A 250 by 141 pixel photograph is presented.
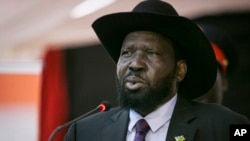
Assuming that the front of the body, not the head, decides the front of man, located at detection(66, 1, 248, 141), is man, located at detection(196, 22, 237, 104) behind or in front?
behind

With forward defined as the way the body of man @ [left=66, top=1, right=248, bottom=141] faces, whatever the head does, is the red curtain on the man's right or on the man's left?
on the man's right

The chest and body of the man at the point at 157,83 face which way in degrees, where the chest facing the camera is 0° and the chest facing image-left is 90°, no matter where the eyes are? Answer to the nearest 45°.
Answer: approximately 45°

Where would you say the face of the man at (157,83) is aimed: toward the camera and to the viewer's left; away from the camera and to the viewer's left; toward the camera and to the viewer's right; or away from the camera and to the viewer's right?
toward the camera and to the viewer's left
